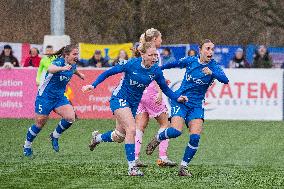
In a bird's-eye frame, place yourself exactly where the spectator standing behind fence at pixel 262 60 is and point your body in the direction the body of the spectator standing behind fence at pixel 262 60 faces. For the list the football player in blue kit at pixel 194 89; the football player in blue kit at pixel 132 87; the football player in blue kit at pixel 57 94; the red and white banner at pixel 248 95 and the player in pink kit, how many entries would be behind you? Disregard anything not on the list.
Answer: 0

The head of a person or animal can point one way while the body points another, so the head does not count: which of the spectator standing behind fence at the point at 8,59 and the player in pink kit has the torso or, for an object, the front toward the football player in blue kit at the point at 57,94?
the spectator standing behind fence

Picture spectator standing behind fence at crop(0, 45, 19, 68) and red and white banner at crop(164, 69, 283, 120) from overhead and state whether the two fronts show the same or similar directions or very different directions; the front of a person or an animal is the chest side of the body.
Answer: same or similar directions

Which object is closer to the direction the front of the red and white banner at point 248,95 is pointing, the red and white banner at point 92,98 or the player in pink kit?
the player in pink kit

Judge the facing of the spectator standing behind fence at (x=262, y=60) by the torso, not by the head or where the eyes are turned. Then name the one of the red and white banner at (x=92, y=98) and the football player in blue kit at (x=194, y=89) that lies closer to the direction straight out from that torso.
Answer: the football player in blue kit

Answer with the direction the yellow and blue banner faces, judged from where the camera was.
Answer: facing the viewer

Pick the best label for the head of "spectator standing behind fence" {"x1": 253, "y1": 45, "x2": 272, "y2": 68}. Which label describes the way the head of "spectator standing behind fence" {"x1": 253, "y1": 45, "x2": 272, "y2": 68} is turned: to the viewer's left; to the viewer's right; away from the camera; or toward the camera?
toward the camera

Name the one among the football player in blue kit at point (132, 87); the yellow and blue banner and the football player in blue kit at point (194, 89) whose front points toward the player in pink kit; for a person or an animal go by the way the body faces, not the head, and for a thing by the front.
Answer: the yellow and blue banner

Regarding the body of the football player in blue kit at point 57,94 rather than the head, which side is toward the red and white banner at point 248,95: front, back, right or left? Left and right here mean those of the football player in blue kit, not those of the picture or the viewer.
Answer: left

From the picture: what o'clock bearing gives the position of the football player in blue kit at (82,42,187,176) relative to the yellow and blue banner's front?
The football player in blue kit is roughly at 12 o'clock from the yellow and blue banner.

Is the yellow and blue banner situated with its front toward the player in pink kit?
yes

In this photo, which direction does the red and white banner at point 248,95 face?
toward the camera

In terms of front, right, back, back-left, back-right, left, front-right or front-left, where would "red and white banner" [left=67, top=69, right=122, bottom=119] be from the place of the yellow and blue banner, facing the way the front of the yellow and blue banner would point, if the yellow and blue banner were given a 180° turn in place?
back

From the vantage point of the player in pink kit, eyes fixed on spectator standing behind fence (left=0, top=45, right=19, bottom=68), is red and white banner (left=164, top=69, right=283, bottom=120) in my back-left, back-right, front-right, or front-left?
front-right

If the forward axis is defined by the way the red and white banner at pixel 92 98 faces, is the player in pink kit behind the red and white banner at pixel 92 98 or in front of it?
in front

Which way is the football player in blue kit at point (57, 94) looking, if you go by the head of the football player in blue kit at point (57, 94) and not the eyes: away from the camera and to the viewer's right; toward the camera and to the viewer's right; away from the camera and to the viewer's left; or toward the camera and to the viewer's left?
toward the camera and to the viewer's right

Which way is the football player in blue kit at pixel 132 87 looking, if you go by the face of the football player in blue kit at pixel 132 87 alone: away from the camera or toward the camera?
toward the camera
